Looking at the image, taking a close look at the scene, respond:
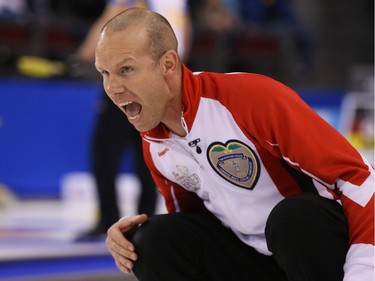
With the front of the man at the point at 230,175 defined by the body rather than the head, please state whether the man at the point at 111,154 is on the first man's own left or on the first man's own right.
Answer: on the first man's own right

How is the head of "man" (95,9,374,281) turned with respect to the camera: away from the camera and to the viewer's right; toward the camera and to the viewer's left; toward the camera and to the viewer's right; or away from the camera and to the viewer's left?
toward the camera and to the viewer's left

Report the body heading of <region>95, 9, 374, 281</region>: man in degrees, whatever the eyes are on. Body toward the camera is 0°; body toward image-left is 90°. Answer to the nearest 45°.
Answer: approximately 45°
